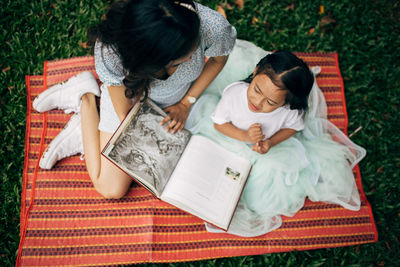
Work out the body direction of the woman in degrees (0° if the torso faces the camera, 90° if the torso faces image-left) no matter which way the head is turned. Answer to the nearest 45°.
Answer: approximately 0°

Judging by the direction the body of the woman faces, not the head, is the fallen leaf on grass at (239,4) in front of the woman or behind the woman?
behind

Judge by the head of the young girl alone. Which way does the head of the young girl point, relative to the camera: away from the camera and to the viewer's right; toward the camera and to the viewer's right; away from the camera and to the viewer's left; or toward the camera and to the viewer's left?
toward the camera and to the viewer's left
